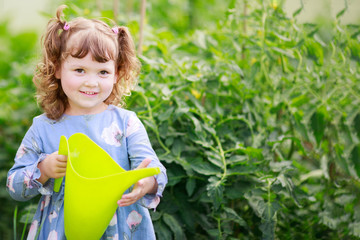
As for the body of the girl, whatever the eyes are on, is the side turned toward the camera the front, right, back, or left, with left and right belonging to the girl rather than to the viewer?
front

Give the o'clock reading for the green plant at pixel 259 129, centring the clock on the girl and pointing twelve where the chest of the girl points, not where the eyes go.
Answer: The green plant is roughly at 8 o'clock from the girl.
